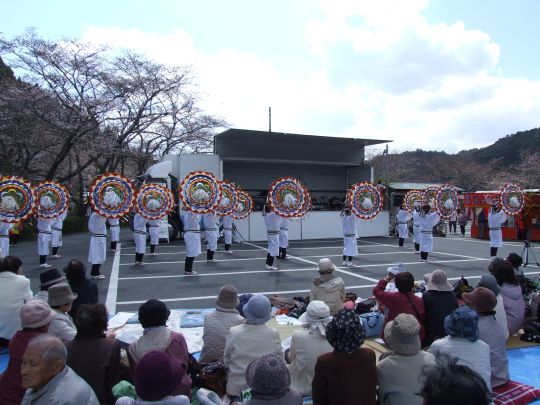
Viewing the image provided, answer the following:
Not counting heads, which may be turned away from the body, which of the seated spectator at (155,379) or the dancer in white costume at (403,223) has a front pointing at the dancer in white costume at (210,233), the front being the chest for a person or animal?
the seated spectator

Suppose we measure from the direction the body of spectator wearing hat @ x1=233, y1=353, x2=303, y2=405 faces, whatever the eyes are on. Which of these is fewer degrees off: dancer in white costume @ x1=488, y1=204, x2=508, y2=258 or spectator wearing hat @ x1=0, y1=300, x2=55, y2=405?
the dancer in white costume

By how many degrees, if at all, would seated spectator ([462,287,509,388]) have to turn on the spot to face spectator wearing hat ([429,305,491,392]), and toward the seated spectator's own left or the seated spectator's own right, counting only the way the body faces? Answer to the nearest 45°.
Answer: approximately 135° to the seated spectator's own left

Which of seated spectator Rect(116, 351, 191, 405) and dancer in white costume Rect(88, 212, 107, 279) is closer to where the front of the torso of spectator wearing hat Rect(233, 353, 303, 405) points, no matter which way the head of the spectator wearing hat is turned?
the dancer in white costume

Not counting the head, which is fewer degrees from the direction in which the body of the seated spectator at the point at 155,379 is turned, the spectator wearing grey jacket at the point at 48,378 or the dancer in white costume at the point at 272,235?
the dancer in white costume

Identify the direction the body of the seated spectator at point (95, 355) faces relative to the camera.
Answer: away from the camera

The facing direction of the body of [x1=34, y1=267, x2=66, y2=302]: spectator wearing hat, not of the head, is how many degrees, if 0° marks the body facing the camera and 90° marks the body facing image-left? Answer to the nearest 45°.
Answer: approximately 225°

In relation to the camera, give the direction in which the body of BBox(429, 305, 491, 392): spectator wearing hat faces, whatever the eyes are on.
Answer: away from the camera

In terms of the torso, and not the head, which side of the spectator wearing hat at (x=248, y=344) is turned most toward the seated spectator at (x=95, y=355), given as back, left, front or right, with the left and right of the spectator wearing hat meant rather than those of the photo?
left

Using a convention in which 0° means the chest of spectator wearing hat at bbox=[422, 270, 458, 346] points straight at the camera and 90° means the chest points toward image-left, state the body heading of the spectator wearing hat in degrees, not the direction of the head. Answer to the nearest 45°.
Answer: approximately 180°

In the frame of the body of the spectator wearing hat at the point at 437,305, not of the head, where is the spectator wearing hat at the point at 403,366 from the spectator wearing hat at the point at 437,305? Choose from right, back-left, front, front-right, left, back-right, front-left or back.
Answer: back

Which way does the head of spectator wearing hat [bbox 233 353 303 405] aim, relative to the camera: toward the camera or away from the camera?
away from the camera
